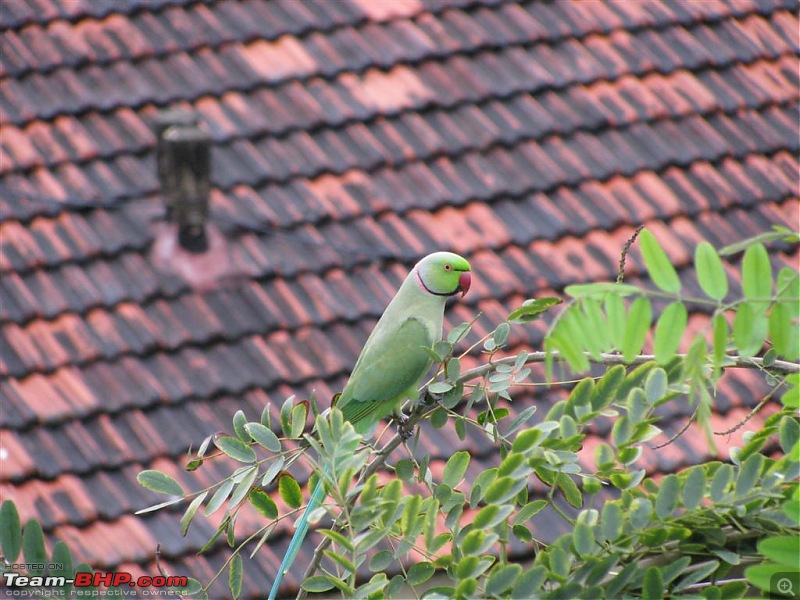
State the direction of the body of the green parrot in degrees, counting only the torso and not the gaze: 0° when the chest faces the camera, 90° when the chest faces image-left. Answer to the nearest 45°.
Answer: approximately 270°
